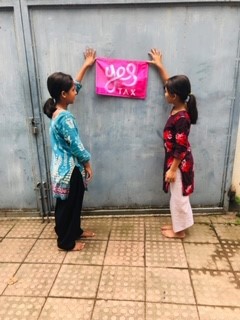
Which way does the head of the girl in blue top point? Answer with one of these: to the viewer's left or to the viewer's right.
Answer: to the viewer's right

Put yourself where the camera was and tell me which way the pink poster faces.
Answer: facing the viewer

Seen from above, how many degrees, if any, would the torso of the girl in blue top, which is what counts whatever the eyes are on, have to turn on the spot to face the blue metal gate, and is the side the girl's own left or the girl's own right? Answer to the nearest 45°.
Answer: approximately 45° to the girl's own left

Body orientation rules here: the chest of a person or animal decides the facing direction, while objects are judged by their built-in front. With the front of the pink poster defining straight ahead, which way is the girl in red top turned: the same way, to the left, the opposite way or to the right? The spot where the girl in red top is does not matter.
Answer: to the right

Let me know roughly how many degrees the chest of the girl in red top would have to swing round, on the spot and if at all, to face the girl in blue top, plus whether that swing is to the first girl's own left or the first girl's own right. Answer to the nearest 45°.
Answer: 0° — they already face them

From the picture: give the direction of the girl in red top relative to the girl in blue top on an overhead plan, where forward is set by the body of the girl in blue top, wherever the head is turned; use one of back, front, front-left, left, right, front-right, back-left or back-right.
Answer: front

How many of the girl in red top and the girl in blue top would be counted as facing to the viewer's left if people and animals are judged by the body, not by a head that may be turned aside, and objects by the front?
1

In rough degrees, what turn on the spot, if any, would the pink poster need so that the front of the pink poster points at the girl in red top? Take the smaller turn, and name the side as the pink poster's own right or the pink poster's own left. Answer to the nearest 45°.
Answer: approximately 45° to the pink poster's own left

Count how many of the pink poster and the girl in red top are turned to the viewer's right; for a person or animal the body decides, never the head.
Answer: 0

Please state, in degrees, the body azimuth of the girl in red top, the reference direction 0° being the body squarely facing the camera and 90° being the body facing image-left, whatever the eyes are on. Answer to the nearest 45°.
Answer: approximately 90°

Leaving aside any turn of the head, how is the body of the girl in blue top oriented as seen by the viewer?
to the viewer's right

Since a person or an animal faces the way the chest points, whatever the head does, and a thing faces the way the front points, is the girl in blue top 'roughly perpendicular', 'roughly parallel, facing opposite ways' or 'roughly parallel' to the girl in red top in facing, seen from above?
roughly parallel, facing opposite ways
